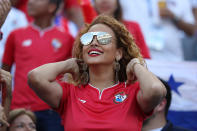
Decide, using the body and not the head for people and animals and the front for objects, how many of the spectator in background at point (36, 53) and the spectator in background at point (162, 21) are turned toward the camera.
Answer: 2

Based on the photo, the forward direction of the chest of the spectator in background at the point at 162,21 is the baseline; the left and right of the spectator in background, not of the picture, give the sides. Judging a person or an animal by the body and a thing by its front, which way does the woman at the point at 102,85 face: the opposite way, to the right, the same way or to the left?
the same way

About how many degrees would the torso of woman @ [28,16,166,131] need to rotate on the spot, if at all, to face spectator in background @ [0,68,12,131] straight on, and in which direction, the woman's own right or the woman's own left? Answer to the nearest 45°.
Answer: approximately 90° to the woman's own right

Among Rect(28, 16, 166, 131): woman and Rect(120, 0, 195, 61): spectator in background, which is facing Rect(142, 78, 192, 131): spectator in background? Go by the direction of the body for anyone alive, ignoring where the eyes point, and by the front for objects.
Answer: Rect(120, 0, 195, 61): spectator in background

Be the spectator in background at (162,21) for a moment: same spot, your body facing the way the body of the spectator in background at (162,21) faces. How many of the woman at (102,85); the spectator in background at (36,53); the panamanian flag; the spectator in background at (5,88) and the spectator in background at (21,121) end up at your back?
0

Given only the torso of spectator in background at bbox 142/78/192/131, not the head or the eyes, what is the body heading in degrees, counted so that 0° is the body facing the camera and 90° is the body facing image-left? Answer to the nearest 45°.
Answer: approximately 45°

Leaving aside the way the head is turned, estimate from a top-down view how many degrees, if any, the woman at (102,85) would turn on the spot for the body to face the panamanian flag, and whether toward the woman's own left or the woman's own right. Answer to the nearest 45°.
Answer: approximately 135° to the woman's own left

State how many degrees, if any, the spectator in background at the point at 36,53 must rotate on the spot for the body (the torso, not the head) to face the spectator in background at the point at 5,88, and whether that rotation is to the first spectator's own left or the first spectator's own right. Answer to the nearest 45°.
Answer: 0° — they already face them

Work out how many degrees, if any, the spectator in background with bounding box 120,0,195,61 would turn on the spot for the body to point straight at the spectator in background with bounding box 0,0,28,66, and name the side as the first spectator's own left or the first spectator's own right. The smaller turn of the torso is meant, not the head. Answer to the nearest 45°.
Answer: approximately 90° to the first spectator's own right

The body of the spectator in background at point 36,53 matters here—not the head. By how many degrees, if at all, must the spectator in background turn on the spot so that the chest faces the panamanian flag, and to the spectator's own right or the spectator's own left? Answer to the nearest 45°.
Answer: approximately 90° to the spectator's own left

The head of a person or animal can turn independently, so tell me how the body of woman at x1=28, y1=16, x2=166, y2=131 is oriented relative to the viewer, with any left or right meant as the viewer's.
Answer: facing the viewer

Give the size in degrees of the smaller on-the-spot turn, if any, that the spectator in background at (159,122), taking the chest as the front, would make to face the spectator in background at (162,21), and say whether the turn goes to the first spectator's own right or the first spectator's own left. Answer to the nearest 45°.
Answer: approximately 135° to the first spectator's own right
